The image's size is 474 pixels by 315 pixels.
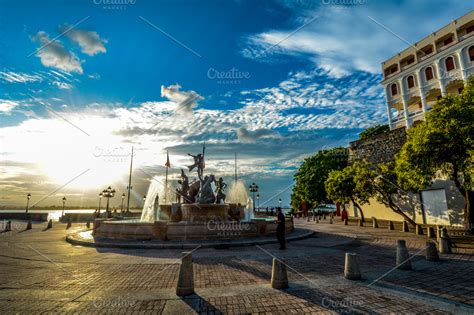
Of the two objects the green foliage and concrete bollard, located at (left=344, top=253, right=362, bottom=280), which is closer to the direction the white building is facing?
the concrete bollard

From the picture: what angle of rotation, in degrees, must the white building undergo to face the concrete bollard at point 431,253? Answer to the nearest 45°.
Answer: approximately 45° to its left

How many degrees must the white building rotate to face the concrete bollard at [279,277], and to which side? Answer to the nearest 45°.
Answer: approximately 45° to its left

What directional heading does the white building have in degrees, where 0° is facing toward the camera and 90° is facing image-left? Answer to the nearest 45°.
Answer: approximately 45°

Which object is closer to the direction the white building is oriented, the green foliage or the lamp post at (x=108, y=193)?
the lamp post
